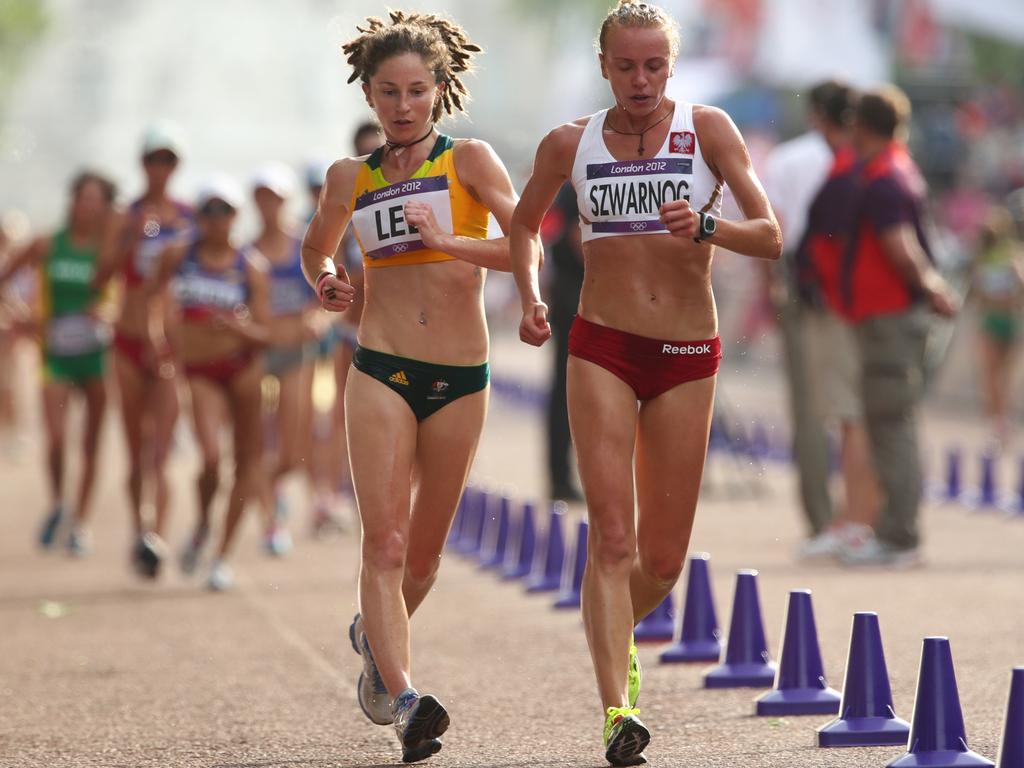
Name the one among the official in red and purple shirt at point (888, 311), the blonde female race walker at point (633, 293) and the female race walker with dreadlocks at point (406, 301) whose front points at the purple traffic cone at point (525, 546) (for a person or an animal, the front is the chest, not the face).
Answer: the official in red and purple shirt

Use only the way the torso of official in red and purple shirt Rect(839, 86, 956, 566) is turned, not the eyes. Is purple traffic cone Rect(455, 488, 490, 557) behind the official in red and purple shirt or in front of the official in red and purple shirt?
in front

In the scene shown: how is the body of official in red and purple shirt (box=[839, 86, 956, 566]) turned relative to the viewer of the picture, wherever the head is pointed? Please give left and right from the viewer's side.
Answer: facing to the left of the viewer

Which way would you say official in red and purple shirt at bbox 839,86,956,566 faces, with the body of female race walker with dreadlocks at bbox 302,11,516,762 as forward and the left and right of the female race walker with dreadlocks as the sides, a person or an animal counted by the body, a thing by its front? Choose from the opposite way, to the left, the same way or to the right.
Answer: to the right

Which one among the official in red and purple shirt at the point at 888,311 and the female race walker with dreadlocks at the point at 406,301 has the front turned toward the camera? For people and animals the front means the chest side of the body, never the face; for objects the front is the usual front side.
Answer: the female race walker with dreadlocks

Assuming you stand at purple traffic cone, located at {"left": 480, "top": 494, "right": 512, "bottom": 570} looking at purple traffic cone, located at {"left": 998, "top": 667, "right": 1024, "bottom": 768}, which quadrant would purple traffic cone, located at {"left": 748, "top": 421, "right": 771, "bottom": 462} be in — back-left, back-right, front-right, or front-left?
back-left

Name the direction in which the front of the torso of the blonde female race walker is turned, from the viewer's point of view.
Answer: toward the camera

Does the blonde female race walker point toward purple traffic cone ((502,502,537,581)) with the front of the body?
no

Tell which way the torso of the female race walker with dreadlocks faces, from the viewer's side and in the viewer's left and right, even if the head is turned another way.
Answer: facing the viewer

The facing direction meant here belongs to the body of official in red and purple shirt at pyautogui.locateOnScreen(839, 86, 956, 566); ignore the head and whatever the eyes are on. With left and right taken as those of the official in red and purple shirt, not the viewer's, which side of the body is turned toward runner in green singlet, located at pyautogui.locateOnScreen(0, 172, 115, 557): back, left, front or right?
front

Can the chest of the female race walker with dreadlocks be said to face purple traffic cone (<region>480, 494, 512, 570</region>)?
no

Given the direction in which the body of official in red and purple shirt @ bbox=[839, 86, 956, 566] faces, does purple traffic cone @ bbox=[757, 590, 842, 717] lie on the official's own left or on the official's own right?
on the official's own left

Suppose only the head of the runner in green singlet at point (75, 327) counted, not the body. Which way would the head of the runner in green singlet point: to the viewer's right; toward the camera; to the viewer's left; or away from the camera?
toward the camera

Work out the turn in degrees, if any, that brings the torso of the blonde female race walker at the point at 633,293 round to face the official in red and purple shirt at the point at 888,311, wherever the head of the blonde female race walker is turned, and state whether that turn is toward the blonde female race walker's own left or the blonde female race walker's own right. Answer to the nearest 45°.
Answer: approximately 180°

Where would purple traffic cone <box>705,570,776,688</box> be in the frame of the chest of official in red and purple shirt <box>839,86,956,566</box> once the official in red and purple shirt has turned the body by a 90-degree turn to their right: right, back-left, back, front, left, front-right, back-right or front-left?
back

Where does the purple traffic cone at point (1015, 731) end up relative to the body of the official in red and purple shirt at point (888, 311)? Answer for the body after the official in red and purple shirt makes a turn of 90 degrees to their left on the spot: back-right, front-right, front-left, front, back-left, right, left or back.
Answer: front

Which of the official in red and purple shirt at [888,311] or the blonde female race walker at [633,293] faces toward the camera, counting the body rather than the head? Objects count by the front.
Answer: the blonde female race walker

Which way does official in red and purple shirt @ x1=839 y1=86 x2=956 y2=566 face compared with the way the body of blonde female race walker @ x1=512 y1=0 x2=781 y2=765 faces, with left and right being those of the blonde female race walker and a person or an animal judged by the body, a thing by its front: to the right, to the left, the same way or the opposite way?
to the right

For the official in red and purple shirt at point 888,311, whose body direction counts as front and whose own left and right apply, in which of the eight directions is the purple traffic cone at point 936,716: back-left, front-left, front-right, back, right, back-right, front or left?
left
